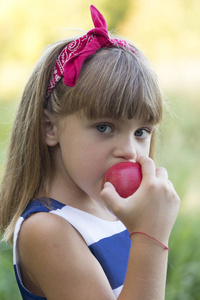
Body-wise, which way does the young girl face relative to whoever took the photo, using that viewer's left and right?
facing the viewer and to the right of the viewer
